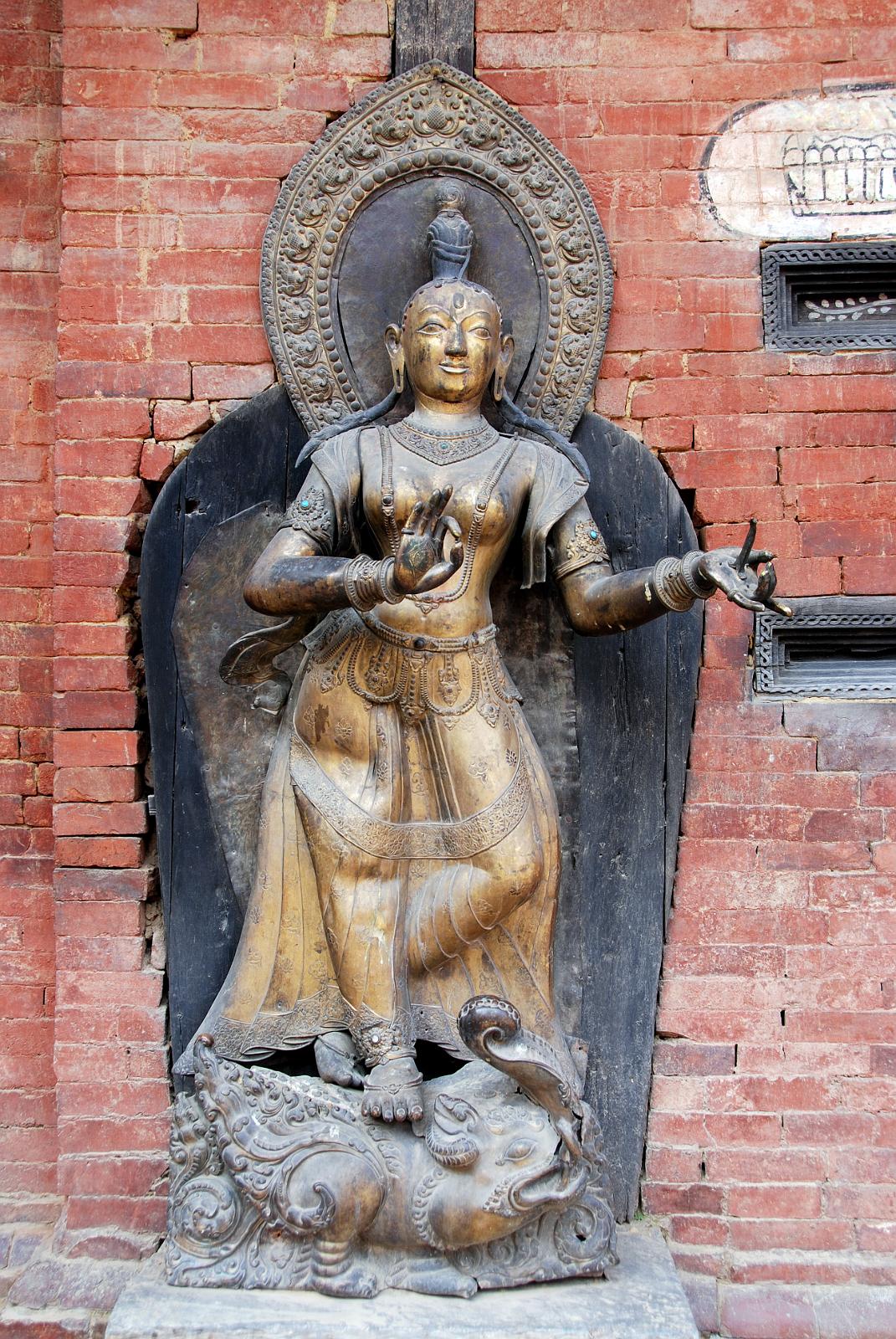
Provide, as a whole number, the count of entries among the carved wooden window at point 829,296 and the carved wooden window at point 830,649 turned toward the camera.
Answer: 2

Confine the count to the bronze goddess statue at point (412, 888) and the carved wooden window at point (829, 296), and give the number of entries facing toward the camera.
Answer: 2

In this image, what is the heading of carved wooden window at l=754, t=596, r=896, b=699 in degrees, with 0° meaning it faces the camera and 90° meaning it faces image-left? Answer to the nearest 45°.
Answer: approximately 0°

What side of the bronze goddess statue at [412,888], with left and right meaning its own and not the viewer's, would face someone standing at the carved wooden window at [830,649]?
left

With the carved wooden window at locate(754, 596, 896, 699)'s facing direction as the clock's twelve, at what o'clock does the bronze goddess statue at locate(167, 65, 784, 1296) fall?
The bronze goddess statue is roughly at 2 o'clock from the carved wooden window.

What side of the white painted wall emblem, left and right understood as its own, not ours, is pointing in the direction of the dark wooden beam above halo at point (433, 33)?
right

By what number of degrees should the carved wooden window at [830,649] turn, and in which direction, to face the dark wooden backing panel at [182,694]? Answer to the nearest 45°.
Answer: approximately 90° to its right

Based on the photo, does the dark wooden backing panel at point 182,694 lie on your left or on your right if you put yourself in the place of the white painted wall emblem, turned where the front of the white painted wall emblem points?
on your right

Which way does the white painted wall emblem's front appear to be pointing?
toward the camera

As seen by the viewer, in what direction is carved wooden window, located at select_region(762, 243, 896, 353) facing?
toward the camera

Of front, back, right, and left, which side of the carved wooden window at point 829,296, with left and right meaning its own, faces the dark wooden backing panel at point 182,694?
right
